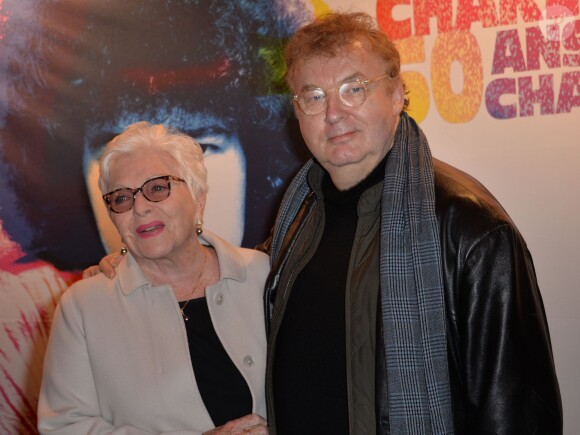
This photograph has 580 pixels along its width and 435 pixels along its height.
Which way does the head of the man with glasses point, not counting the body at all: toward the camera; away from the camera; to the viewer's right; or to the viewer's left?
toward the camera

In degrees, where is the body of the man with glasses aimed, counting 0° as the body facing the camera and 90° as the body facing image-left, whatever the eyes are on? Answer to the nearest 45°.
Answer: approximately 45°

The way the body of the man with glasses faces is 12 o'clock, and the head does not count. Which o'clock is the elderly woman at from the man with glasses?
The elderly woman is roughly at 2 o'clock from the man with glasses.
